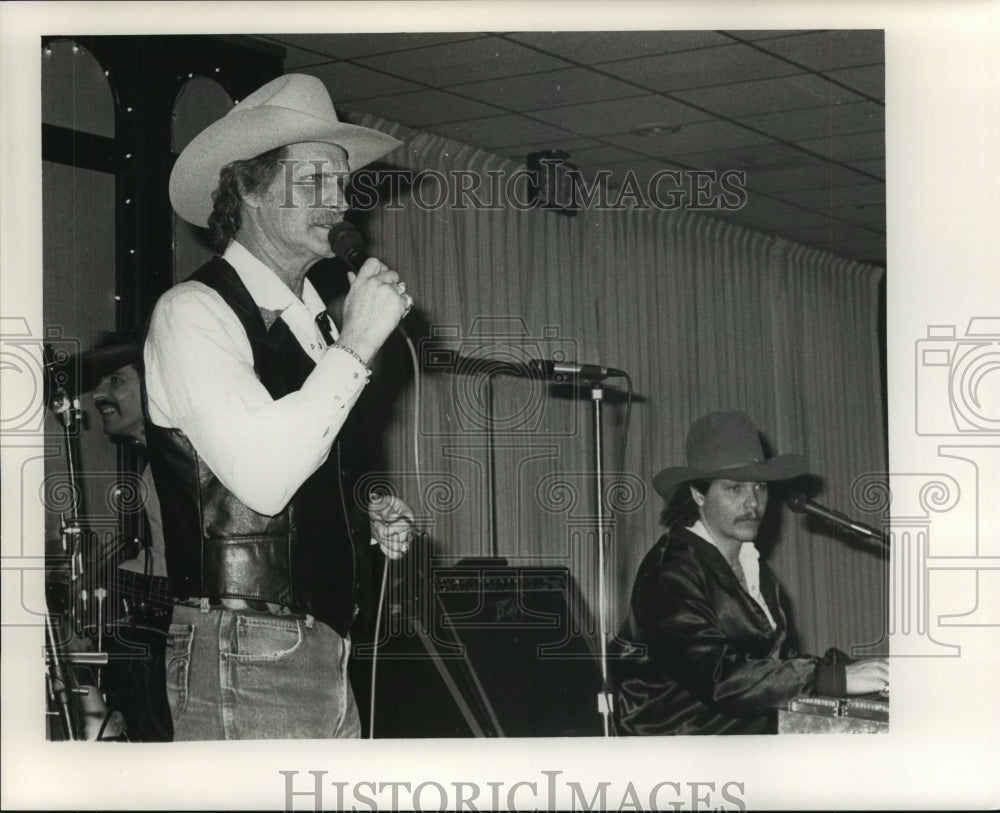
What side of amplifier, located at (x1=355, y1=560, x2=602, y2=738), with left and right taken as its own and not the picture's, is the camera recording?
front

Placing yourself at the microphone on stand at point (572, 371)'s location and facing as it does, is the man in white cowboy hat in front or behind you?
in front

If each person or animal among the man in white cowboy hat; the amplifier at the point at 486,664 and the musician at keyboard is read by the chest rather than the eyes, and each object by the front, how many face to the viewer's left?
0

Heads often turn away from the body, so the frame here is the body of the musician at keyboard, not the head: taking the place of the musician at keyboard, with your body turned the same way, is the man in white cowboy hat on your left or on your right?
on your right

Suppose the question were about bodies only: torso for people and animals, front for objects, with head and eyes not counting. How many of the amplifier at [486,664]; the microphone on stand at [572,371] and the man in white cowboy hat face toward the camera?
1

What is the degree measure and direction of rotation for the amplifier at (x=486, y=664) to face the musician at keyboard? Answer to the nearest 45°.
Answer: approximately 90° to its left

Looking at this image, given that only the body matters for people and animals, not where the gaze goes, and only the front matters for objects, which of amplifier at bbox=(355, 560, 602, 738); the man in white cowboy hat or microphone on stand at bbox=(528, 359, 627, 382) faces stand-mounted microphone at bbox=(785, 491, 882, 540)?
the man in white cowboy hat

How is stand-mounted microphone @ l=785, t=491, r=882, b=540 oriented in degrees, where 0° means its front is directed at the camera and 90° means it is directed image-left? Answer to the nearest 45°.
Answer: approximately 90°

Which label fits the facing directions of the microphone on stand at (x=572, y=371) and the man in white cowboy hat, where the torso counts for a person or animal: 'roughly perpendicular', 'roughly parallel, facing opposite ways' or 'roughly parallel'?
roughly parallel, facing opposite ways

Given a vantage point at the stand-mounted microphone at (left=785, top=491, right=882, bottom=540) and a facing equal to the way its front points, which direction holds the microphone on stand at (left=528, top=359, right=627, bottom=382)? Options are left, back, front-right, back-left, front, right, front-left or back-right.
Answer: front

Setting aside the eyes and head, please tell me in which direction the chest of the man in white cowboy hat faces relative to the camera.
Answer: to the viewer's right

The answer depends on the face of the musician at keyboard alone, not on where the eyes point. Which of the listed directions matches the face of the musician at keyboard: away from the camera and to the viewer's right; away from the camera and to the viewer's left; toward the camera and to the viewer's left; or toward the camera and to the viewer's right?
toward the camera and to the viewer's right
